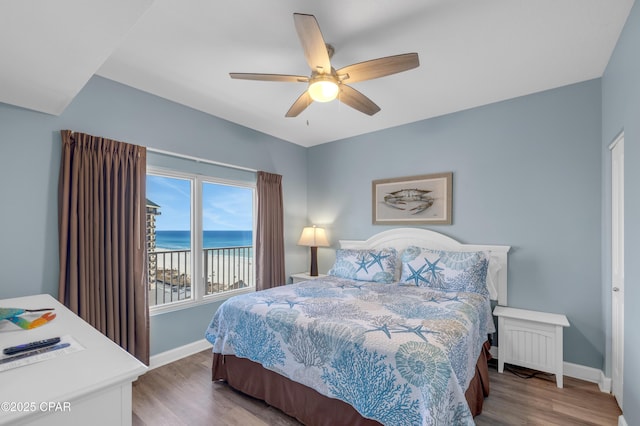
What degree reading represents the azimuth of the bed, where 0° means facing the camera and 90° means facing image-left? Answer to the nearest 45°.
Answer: approximately 45°

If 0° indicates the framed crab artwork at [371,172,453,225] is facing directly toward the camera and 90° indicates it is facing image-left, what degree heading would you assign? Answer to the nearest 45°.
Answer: approximately 45°

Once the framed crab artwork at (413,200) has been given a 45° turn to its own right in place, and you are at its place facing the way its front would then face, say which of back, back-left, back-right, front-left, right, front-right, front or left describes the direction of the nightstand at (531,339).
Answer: back-left

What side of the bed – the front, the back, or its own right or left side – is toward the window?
right
